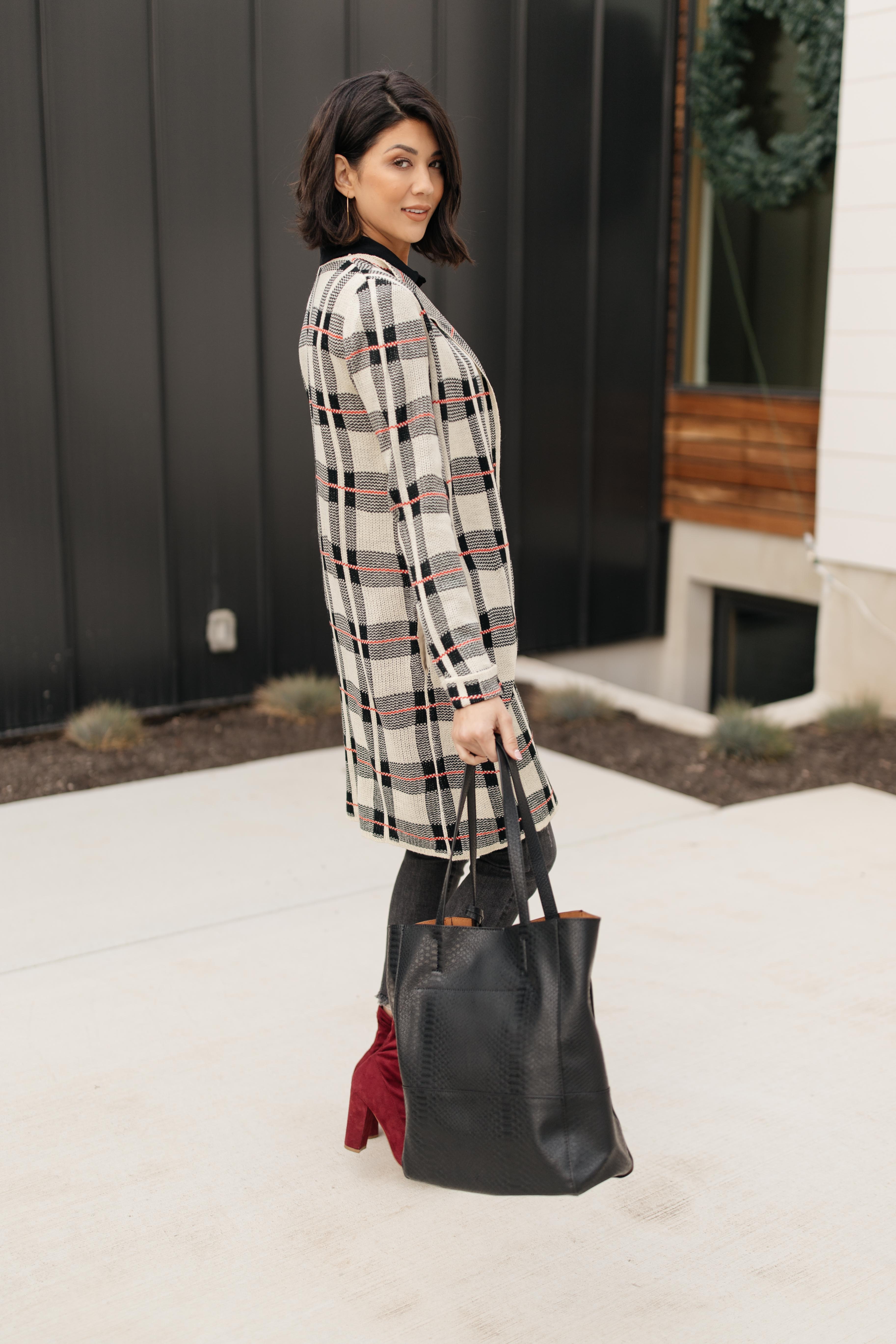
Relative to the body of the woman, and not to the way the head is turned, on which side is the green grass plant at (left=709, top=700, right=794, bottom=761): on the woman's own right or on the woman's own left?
on the woman's own left

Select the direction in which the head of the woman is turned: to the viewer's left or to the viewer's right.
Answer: to the viewer's right

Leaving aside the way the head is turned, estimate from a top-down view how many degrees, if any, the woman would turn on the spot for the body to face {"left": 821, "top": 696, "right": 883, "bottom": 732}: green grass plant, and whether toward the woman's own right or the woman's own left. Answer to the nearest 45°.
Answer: approximately 45° to the woman's own left

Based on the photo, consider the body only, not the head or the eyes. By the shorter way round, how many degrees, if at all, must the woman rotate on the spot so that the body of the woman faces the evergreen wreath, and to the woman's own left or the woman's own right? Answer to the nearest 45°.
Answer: approximately 90° to the woman's own left

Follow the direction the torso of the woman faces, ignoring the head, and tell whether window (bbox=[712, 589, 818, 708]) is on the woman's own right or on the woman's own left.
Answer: on the woman's own left

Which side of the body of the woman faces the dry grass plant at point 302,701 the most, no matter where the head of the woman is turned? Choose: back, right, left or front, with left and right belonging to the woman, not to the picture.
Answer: left

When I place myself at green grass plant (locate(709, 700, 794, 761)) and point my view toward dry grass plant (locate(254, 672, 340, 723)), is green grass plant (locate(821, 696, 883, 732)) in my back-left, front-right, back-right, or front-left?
back-right

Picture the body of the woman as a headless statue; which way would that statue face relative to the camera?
to the viewer's right

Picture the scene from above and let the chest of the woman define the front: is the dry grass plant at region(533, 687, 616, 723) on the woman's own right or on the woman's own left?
on the woman's own left

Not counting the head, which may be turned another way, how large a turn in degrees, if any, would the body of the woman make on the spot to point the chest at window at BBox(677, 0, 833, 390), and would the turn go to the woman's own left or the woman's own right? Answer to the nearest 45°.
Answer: approximately 90° to the woman's own left
